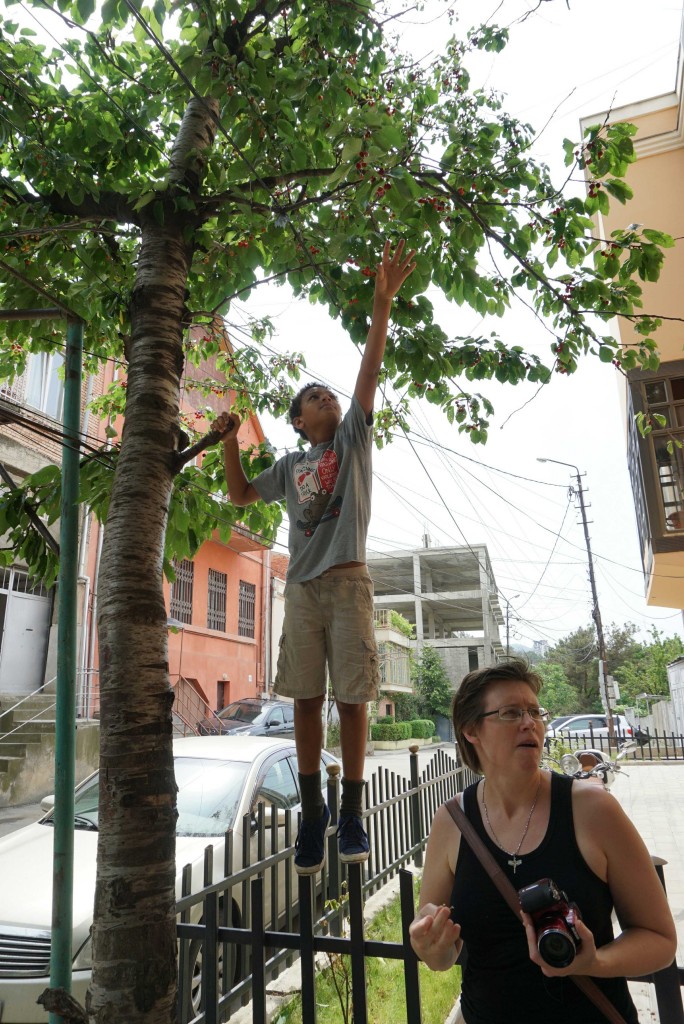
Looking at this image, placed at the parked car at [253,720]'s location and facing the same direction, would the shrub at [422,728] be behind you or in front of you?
behind

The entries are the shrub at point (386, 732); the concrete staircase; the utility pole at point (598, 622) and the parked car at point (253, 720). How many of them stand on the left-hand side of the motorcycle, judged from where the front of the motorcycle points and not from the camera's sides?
0

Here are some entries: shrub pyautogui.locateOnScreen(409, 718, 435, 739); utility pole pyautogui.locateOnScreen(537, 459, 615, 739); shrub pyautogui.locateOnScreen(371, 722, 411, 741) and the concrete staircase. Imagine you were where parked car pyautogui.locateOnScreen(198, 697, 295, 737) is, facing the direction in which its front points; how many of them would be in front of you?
1

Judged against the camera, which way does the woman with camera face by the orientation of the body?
toward the camera

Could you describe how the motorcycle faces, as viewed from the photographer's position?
facing the viewer and to the left of the viewer

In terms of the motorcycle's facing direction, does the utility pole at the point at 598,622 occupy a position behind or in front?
behind

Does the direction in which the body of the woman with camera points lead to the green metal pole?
no

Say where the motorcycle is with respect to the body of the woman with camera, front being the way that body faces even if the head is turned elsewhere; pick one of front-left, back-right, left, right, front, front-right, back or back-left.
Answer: back

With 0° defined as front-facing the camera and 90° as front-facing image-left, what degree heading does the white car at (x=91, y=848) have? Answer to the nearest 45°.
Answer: approximately 45°

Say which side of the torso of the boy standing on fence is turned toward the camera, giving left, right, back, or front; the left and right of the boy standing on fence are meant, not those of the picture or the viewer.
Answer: front

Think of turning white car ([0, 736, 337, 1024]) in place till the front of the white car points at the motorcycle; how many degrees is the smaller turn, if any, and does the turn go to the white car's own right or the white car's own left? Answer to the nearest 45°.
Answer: approximately 180°

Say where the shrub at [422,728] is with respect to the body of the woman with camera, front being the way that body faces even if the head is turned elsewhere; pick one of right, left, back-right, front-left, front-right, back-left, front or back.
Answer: back

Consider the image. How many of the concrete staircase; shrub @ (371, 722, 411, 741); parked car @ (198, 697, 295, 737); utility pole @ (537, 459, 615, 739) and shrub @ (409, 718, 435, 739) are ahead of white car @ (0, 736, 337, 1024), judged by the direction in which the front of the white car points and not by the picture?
0

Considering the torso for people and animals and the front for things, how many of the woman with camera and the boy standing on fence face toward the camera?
2

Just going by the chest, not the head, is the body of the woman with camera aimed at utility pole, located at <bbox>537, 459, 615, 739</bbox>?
no

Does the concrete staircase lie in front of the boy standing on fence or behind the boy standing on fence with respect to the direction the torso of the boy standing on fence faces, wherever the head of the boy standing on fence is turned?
behind
